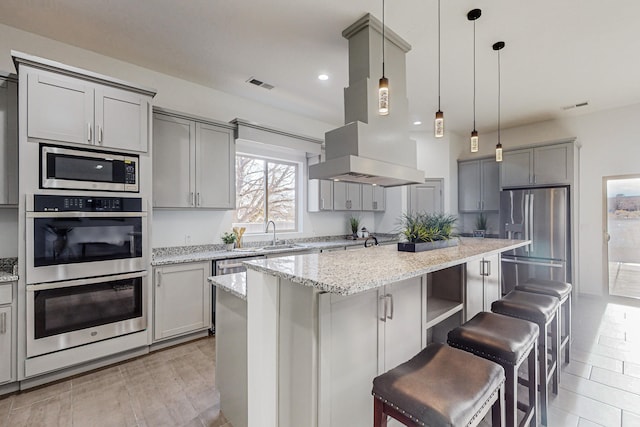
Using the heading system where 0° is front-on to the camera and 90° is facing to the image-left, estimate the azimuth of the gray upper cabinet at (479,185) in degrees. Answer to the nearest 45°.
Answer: approximately 0°

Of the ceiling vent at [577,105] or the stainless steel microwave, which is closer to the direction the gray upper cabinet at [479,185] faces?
the stainless steel microwave

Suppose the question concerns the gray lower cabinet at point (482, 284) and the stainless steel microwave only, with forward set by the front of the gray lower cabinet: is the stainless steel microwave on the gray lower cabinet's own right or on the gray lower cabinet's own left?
on the gray lower cabinet's own right

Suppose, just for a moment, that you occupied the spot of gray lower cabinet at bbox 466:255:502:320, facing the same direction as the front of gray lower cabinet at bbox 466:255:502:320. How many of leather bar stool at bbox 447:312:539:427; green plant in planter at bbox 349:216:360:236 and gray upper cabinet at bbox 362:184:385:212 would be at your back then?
2

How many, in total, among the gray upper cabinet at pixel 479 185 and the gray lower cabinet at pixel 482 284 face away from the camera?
0

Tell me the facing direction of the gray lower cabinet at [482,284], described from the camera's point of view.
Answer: facing the viewer and to the right of the viewer

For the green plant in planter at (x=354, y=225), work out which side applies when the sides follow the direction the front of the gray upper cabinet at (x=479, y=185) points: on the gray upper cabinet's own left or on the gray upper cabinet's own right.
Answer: on the gray upper cabinet's own right

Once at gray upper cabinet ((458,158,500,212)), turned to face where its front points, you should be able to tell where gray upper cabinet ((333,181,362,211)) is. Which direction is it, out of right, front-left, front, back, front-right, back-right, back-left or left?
front-right

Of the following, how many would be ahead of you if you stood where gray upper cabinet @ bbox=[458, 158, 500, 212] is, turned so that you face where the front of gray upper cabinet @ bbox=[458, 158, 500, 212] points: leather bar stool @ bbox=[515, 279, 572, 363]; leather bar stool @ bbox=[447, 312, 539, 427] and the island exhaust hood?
3

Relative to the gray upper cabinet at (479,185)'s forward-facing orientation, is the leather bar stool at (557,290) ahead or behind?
ahead

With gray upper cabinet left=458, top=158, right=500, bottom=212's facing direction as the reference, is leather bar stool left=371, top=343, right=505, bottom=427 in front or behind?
in front
